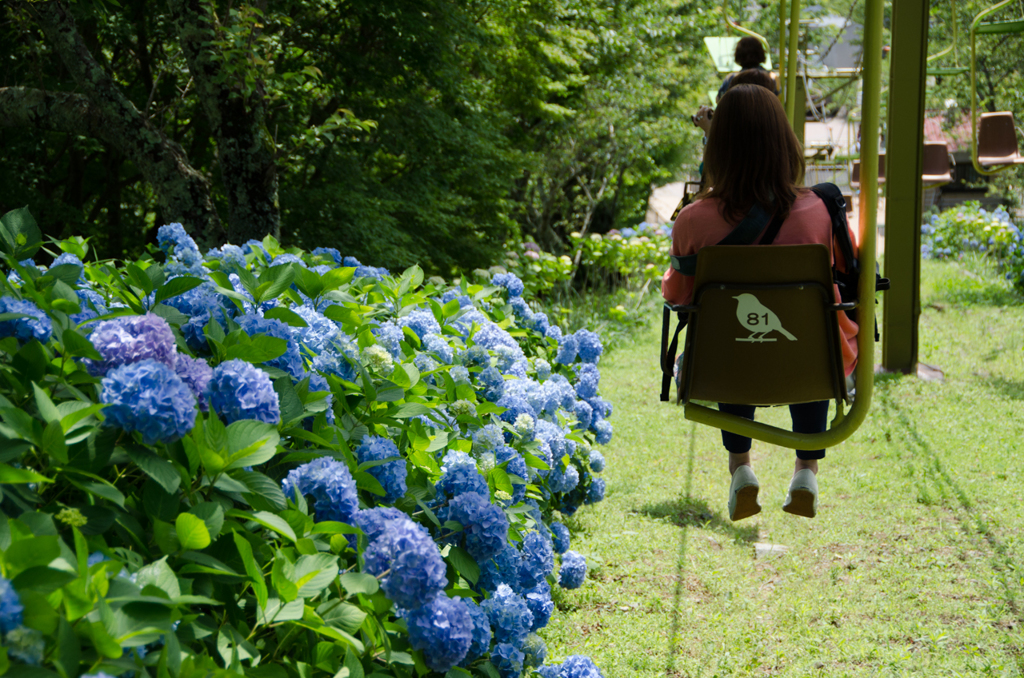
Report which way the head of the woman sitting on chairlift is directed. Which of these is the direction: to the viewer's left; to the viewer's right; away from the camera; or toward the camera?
away from the camera

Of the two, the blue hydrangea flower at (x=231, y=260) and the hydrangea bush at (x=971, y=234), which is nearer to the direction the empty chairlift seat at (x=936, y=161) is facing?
the blue hydrangea flower

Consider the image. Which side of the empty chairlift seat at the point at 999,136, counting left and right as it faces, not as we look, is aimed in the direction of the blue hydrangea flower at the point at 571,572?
front

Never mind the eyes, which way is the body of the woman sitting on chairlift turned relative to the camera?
away from the camera

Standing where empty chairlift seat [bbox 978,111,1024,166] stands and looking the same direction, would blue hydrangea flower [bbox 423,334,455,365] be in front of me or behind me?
in front

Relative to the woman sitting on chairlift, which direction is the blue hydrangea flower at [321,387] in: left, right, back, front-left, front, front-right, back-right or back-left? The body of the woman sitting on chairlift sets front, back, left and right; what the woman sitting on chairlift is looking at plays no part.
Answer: back-left

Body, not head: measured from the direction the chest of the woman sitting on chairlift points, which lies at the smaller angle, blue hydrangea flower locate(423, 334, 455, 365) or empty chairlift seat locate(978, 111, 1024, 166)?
the empty chairlift seat

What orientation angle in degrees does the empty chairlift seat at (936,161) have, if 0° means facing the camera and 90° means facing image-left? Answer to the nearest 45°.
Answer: approximately 0°

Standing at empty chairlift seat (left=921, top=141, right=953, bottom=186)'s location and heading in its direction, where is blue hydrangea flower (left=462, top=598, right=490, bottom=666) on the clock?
The blue hydrangea flower is roughly at 12 o'clock from the empty chairlift seat.

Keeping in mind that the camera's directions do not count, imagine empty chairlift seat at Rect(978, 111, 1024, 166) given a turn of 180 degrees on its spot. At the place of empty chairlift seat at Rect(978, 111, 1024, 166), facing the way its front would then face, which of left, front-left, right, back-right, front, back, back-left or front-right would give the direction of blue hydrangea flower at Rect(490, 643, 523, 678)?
back

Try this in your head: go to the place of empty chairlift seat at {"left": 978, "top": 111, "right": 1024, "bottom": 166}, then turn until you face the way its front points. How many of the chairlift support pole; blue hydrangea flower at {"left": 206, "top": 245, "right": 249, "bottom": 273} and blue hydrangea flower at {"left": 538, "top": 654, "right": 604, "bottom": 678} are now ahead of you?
3

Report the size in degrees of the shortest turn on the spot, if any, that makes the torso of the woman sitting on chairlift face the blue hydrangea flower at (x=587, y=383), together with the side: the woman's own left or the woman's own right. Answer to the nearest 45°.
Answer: approximately 45° to the woman's own left

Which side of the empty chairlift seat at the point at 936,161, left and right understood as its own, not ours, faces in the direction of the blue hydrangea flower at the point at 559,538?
front

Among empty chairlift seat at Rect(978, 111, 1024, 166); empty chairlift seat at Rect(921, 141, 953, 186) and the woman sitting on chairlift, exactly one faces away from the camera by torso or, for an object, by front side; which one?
the woman sitting on chairlift

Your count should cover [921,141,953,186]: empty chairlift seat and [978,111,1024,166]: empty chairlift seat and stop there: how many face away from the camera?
0

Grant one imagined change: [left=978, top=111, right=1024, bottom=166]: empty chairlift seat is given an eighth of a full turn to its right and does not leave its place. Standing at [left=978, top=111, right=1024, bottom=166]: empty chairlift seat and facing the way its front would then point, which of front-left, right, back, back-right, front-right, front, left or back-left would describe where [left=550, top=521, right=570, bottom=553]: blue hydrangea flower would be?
front-left
